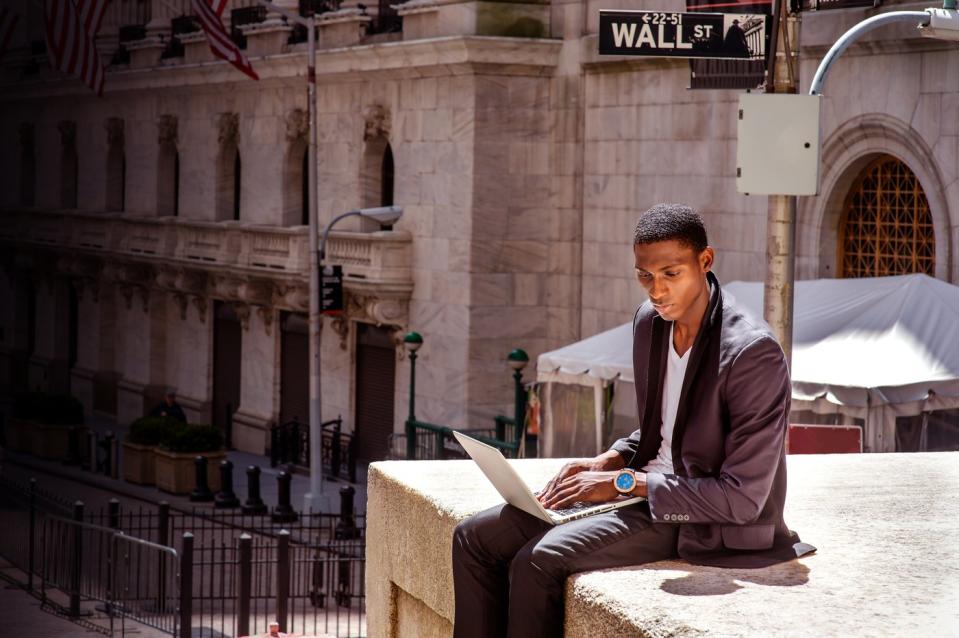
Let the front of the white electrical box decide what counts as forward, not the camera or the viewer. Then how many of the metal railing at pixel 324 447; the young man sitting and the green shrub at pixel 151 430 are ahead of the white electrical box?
1

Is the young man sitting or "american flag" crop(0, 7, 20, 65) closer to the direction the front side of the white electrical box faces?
the young man sitting

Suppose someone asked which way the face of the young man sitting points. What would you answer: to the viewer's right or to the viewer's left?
to the viewer's left

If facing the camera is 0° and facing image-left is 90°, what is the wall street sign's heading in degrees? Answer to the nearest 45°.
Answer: approximately 0°

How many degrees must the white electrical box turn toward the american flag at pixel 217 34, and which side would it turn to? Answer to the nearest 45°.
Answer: approximately 135° to its right

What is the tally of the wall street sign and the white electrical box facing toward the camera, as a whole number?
2

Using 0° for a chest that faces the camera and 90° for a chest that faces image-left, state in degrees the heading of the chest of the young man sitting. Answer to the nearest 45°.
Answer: approximately 45°
